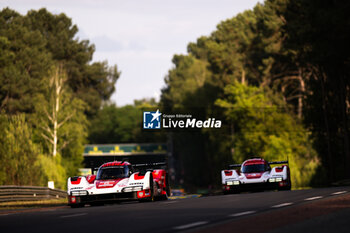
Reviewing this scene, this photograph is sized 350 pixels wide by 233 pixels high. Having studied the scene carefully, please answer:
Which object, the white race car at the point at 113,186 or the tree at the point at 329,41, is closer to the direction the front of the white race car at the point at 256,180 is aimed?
the white race car

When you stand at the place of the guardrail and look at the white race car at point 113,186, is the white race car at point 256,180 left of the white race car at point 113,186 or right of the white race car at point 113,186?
left

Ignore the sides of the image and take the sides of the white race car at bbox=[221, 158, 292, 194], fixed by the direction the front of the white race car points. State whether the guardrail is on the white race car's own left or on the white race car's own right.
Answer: on the white race car's own right

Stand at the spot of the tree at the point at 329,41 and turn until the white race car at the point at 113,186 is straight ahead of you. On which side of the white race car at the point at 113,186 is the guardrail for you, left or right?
right

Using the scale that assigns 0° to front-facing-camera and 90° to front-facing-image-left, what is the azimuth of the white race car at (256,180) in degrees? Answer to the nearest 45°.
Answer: approximately 0°

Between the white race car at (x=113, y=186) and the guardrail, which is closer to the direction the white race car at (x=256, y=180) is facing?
the white race car

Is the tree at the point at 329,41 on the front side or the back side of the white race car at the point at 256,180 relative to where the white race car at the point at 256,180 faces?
on the back side
